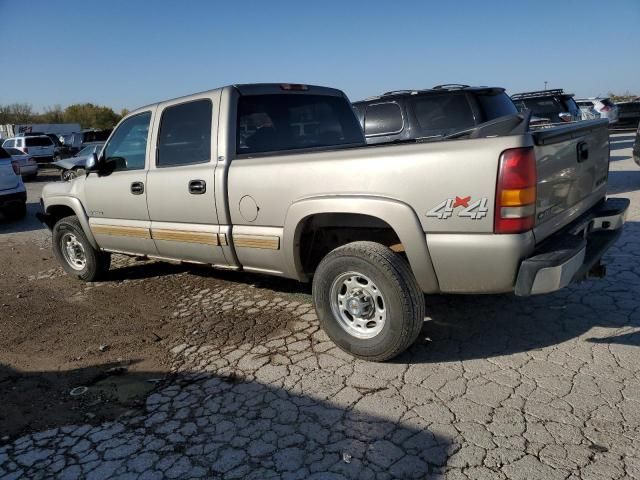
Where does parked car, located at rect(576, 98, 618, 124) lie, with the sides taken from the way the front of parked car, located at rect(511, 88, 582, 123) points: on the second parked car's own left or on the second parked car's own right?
on the second parked car's own right

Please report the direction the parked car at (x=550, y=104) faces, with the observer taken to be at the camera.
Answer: facing away from the viewer and to the left of the viewer

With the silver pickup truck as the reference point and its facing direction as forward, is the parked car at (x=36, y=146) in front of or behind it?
in front

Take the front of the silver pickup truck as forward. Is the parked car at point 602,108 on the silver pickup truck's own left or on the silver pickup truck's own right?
on the silver pickup truck's own right

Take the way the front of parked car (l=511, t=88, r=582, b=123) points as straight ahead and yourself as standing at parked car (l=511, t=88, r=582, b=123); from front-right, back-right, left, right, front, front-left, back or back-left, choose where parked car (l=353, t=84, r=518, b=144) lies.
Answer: back-left

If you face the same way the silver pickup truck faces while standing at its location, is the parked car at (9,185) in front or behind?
in front

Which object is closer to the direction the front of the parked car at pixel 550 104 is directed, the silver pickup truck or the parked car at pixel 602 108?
the parked car

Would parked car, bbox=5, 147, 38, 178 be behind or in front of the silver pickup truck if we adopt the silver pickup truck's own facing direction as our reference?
in front

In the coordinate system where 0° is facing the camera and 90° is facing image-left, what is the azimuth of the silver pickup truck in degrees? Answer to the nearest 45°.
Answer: approximately 135°

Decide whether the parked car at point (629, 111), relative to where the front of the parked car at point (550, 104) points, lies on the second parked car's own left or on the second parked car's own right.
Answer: on the second parked car's own right

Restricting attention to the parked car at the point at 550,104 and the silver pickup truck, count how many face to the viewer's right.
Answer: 0
